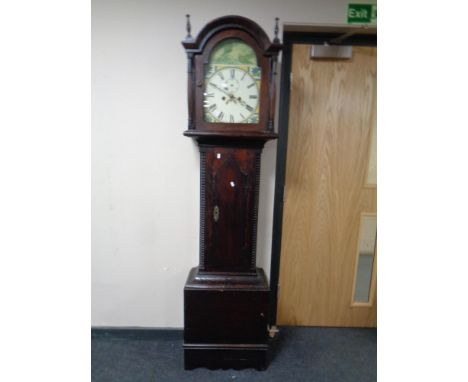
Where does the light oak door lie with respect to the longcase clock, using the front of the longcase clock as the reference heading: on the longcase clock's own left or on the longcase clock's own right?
on the longcase clock's own left

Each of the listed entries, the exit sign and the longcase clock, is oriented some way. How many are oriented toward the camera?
2

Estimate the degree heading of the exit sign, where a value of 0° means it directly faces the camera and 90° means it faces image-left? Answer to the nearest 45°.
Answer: approximately 0°
